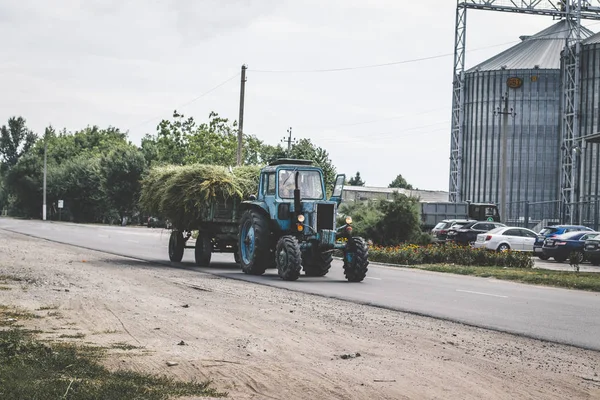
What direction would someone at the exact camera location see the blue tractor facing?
facing the viewer and to the right of the viewer

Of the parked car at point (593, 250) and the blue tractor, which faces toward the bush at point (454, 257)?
the parked car

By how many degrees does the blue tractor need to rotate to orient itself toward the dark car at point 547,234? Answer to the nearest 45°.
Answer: approximately 90° to its left

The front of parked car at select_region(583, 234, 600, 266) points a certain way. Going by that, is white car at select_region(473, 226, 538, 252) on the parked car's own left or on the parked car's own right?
on the parked car's own right

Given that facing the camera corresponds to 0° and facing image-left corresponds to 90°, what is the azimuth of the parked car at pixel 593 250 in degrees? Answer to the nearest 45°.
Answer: approximately 225°

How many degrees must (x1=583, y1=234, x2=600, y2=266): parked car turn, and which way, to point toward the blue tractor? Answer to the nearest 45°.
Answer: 0° — it already faces it
